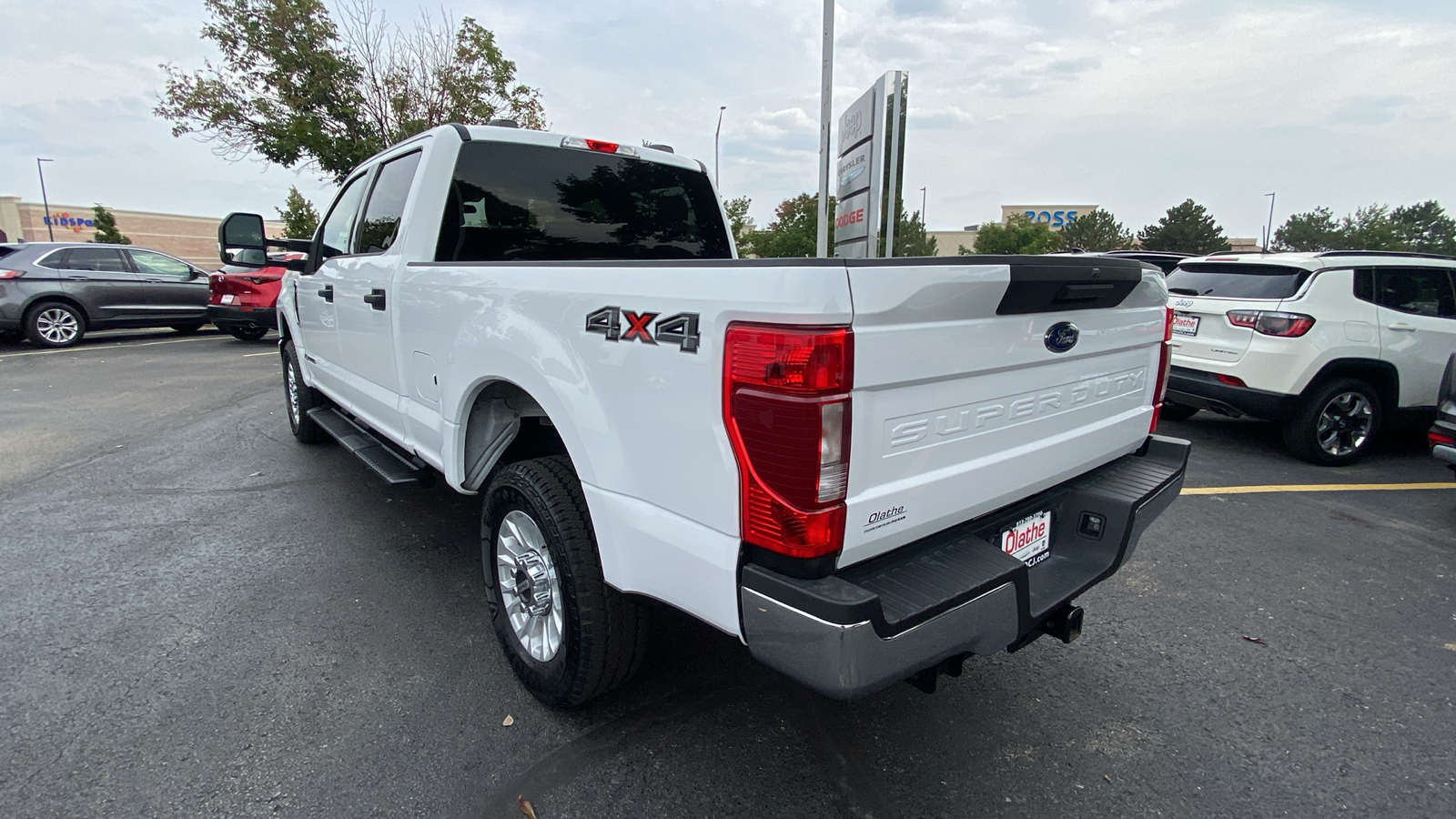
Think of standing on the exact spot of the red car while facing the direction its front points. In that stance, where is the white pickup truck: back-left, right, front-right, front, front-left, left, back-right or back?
back-right

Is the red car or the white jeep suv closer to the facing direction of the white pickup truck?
the red car

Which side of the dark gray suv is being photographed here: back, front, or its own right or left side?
right

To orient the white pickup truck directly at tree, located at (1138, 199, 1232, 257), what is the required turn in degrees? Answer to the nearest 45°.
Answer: approximately 90° to its right

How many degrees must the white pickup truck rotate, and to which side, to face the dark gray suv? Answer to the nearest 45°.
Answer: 0° — it already faces it

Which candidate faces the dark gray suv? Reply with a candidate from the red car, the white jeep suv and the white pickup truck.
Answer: the white pickup truck

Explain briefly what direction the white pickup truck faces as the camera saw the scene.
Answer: facing away from the viewer and to the left of the viewer

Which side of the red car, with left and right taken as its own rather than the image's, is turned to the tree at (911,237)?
front

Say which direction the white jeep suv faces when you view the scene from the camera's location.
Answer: facing away from the viewer and to the right of the viewer

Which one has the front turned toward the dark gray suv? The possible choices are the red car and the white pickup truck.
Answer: the white pickup truck

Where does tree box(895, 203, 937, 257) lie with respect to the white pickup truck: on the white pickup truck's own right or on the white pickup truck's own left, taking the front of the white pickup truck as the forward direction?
on the white pickup truck's own right

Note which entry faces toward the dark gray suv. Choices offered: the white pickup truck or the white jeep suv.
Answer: the white pickup truck

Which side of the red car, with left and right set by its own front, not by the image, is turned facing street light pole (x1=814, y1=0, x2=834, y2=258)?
right
